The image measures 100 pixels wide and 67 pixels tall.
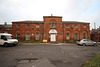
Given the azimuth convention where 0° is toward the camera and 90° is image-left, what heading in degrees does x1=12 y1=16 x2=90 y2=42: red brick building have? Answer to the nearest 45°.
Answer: approximately 0°
